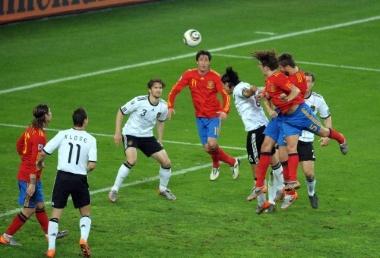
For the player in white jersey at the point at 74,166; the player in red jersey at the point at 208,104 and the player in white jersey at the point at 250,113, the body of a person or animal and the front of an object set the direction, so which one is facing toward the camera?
the player in red jersey

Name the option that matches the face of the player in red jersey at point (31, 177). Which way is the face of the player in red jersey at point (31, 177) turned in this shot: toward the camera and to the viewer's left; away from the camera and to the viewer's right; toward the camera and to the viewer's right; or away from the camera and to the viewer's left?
away from the camera and to the viewer's right

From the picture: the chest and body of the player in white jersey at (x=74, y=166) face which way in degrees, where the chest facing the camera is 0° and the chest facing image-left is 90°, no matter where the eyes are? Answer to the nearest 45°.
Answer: approximately 180°

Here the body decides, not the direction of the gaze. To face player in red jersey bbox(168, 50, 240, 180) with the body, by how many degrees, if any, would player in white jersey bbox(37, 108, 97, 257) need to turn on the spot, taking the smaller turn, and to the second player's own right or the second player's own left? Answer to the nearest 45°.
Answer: approximately 45° to the second player's own right

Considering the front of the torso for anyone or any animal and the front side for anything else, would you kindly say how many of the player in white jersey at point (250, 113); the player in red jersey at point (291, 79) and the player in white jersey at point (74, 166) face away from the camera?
1

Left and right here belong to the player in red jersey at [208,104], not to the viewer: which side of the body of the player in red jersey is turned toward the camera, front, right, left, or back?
front

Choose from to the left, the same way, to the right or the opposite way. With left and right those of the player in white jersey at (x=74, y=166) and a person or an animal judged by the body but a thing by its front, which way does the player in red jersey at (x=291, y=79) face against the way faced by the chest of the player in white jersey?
to the left

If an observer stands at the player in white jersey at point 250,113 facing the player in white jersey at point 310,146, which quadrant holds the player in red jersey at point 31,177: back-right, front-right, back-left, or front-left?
back-right

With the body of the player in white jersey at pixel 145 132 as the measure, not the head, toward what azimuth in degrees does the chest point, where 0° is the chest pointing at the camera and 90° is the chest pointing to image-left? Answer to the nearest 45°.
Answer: approximately 315°

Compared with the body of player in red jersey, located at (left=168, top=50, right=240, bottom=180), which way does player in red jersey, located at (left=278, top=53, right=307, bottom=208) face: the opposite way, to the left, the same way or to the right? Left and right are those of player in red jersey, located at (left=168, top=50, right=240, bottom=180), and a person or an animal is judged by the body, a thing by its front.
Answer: to the right

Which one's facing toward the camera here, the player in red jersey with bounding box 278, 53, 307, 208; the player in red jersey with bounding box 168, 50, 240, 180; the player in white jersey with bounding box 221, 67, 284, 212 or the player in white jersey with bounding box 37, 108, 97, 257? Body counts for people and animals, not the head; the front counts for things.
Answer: the player in red jersey with bounding box 168, 50, 240, 180

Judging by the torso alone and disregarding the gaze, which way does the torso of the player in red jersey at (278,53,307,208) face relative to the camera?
to the viewer's left

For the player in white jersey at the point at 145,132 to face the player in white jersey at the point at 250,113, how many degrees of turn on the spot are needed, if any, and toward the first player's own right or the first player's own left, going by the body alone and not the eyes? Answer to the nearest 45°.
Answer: approximately 45° to the first player's own left
